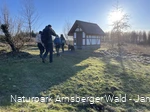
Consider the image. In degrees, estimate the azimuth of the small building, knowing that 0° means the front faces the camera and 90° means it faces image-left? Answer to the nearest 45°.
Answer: approximately 45°
